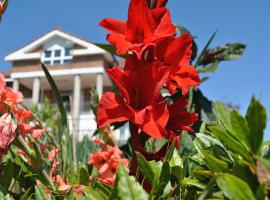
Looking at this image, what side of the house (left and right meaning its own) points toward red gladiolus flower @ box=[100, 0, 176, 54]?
front

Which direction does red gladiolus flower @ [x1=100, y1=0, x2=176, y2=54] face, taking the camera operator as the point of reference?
facing the viewer

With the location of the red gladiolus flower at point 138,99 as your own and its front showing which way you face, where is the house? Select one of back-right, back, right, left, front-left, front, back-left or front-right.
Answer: back

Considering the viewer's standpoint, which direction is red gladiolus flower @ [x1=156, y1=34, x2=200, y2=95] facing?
facing the viewer and to the right of the viewer

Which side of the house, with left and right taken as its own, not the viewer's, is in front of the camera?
front

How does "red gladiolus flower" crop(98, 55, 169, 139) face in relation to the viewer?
toward the camera

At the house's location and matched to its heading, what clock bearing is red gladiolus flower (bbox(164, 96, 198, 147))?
The red gladiolus flower is roughly at 12 o'clock from the house.
